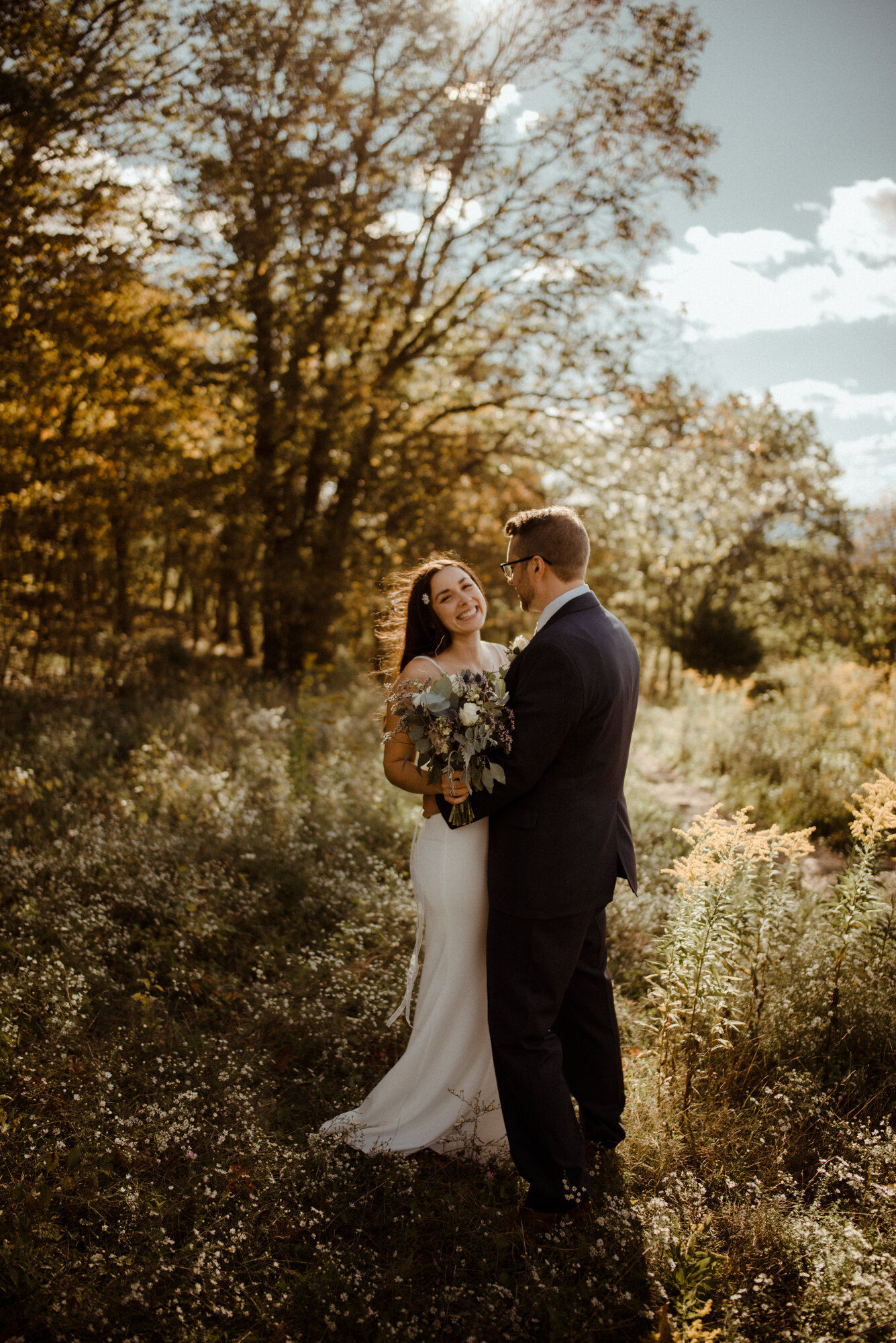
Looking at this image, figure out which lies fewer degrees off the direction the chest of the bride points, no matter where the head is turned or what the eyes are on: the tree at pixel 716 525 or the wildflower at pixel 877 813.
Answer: the wildflower

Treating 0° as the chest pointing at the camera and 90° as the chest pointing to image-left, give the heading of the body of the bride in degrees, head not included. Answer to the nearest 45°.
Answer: approximately 315°

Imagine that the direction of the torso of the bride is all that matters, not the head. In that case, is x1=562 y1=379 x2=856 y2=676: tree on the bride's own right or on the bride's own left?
on the bride's own left

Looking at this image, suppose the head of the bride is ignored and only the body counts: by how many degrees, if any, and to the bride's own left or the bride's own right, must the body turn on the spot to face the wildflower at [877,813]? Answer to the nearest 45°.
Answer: approximately 45° to the bride's own left

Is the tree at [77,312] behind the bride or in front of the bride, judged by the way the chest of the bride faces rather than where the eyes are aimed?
behind

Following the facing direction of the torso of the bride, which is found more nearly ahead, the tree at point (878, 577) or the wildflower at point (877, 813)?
the wildflower

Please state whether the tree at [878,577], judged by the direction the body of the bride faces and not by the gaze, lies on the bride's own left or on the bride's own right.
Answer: on the bride's own left
